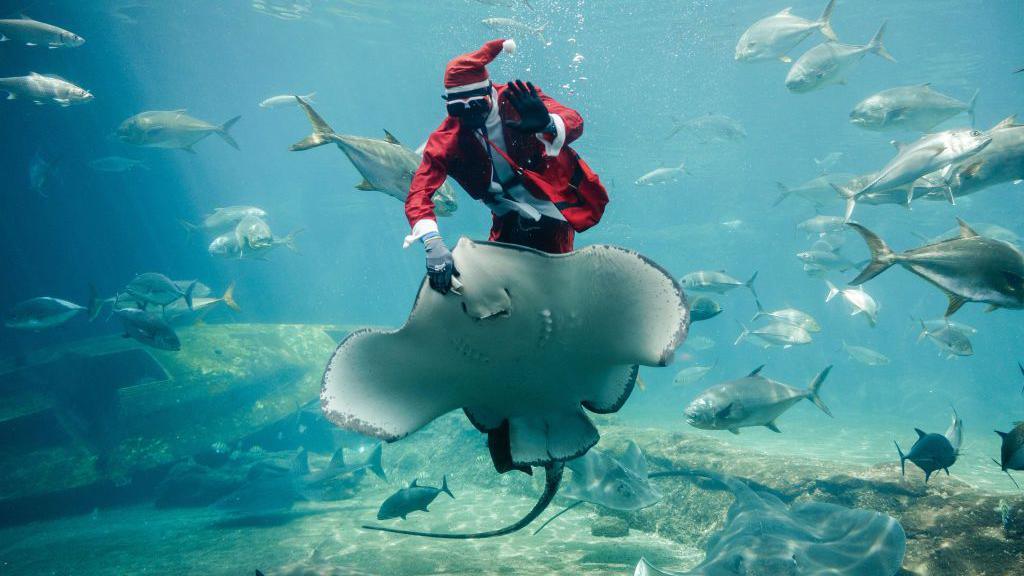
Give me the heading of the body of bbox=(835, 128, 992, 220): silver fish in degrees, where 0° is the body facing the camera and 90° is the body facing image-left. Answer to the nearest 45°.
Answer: approximately 270°

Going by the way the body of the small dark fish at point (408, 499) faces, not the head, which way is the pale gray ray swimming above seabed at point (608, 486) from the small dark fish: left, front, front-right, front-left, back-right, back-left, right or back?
back

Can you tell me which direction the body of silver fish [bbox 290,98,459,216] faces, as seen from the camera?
to the viewer's right
